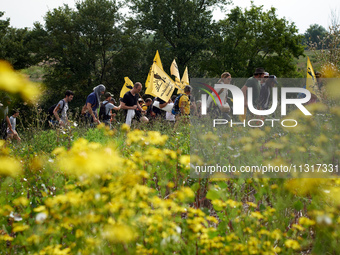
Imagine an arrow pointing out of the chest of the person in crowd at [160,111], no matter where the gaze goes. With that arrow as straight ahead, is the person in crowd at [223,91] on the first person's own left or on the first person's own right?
on the first person's own right

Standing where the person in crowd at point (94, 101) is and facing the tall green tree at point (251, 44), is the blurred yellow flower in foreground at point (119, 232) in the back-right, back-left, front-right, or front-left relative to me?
back-right

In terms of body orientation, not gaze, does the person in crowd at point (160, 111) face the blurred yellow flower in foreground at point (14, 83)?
no

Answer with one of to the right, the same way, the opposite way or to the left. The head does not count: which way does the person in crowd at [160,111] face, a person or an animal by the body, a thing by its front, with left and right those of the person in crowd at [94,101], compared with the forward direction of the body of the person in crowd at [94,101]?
the same way

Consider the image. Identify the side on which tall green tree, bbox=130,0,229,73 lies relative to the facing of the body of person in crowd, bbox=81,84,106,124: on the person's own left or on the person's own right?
on the person's own left

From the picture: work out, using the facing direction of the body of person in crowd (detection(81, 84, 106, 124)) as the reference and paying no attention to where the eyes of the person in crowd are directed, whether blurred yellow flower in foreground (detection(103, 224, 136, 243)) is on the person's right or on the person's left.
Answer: on the person's right

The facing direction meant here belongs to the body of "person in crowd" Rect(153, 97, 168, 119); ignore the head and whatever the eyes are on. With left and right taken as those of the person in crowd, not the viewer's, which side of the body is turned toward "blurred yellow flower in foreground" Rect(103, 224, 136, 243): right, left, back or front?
right

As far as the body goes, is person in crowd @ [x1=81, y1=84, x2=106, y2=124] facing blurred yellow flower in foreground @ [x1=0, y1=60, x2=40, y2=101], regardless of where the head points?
no
